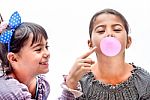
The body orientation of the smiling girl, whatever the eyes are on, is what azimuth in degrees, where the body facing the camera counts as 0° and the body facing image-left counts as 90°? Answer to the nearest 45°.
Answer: approximately 315°

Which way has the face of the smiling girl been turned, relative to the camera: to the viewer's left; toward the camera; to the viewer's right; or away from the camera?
to the viewer's right

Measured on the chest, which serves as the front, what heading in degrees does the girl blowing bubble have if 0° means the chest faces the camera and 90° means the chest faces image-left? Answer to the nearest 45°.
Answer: approximately 0°
